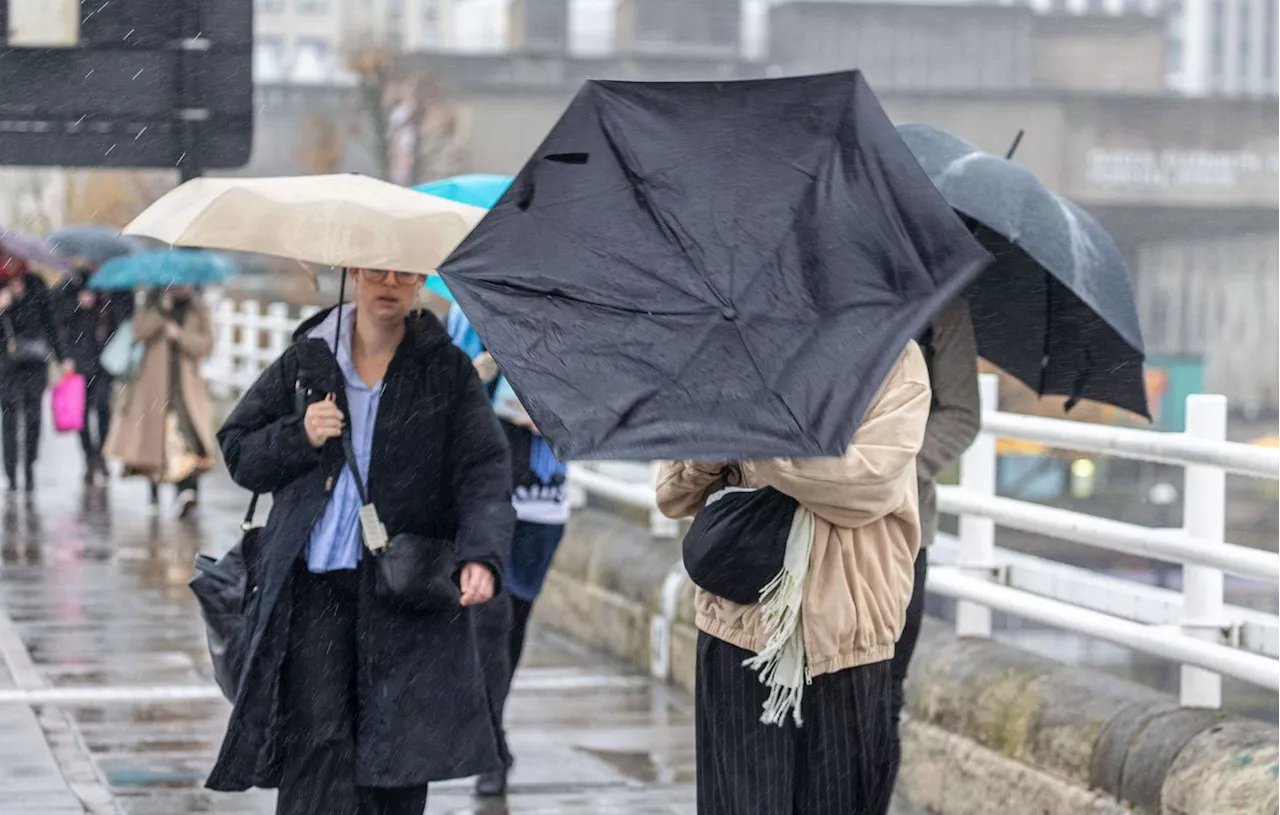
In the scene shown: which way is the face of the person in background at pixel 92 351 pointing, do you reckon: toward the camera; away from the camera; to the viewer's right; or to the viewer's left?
toward the camera

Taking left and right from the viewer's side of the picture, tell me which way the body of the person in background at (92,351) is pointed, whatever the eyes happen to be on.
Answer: facing the viewer

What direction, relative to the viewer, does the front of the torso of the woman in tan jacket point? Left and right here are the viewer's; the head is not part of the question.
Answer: facing the viewer and to the left of the viewer

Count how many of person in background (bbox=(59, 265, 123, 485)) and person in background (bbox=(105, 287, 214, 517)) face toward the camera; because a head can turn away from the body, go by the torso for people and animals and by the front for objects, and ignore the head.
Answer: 2

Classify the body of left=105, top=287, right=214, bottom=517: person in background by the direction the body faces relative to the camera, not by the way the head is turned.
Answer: toward the camera

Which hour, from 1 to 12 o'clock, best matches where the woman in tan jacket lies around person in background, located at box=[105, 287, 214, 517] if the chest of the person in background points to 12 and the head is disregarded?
The woman in tan jacket is roughly at 12 o'clock from the person in background.

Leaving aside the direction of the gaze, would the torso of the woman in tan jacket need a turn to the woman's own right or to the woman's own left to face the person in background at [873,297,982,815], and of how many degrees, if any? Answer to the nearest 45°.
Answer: approximately 135° to the woman's own right
